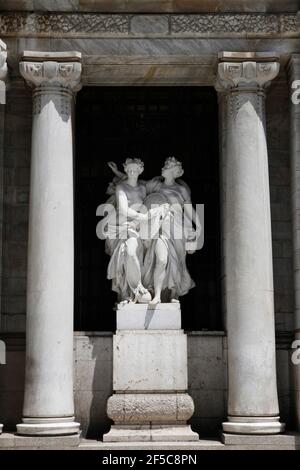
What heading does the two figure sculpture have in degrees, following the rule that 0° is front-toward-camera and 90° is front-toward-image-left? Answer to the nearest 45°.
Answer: approximately 0°

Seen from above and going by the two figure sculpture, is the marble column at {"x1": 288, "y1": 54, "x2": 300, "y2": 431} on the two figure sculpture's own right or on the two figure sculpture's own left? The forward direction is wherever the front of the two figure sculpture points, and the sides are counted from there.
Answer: on the two figure sculpture's own left

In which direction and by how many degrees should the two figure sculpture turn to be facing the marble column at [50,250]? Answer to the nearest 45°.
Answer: approximately 45° to its right

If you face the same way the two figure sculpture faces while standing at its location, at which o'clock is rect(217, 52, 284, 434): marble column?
The marble column is roughly at 10 o'clock from the two figure sculpture.
